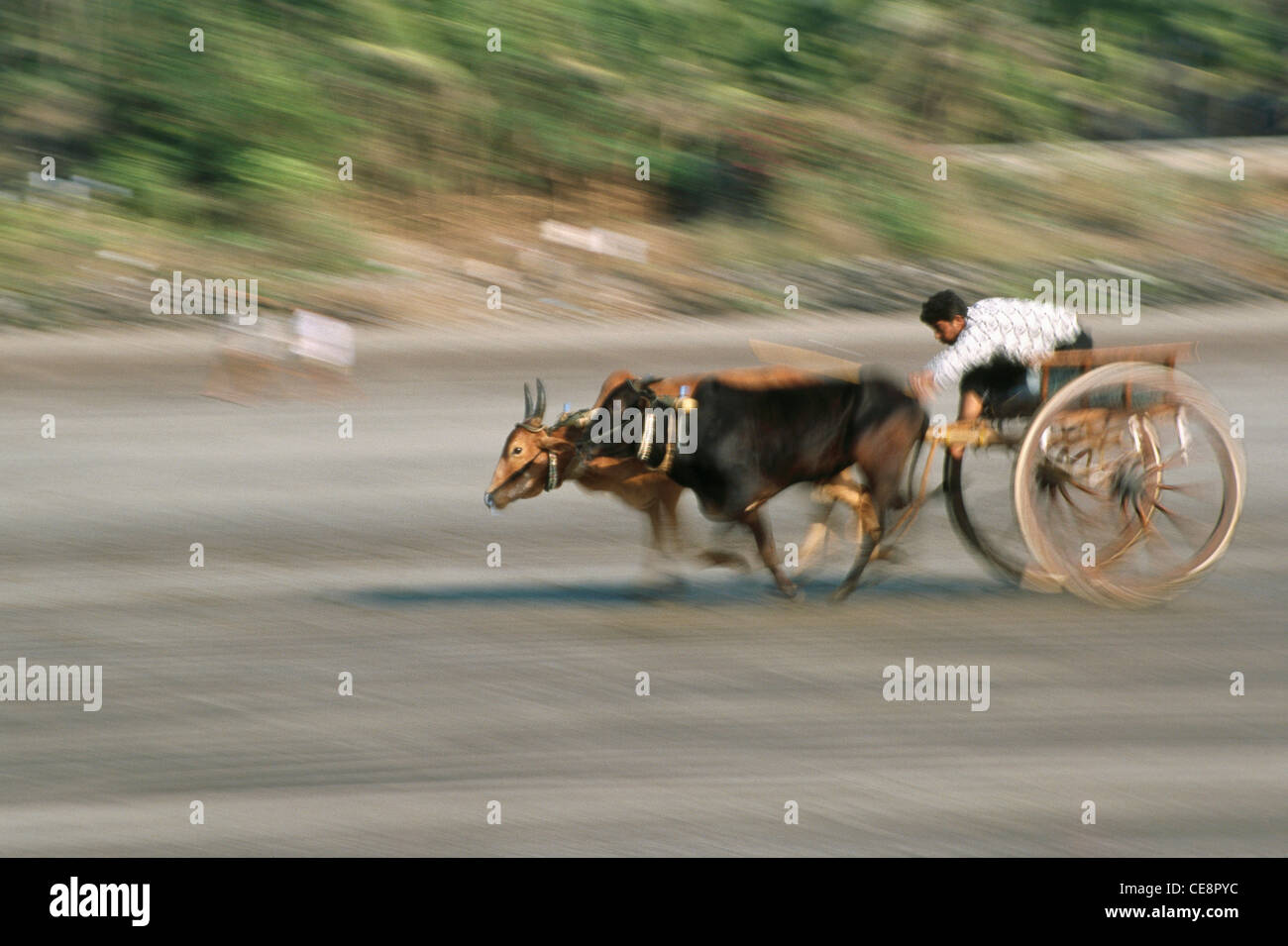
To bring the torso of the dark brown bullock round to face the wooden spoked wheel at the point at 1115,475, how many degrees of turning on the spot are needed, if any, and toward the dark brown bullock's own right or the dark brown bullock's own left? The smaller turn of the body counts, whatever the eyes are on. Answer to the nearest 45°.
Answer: approximately 180°

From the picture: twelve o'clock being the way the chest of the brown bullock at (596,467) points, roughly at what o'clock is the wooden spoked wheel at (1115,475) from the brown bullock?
The wooden spoked wheel is roughly at 6 o'clock from the brown bullock.

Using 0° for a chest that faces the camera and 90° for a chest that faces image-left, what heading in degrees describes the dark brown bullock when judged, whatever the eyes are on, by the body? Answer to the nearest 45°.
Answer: approximately 90°

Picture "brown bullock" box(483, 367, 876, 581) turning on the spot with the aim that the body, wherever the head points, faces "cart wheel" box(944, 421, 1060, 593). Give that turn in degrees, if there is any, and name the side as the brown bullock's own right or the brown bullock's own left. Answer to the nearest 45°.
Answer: approximately 180°

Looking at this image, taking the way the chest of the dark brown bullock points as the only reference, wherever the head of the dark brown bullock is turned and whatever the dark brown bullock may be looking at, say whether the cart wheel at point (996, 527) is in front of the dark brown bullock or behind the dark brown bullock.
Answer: behind

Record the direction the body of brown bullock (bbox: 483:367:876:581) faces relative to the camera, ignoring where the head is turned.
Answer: to the viewer's left
